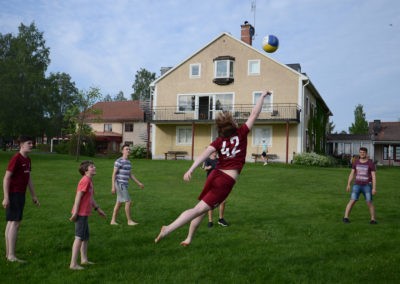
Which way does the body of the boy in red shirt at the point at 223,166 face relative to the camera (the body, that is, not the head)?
away from the camera

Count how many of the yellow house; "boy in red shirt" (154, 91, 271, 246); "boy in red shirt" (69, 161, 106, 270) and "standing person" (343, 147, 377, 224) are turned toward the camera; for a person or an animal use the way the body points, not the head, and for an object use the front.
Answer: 2

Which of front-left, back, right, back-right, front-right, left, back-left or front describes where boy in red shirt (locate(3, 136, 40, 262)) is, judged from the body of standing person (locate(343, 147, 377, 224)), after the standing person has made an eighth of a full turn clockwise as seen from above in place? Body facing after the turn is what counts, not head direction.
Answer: front

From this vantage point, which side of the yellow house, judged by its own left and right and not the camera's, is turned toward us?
front

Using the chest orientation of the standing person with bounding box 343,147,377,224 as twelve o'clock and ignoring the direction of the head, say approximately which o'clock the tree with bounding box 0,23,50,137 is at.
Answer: The tree is roughly at 4 o'clock from the standing person.

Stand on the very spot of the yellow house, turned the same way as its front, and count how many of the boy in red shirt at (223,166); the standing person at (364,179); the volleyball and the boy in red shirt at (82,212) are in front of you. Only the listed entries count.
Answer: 4

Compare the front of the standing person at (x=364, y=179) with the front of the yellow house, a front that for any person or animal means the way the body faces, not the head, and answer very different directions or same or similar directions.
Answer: same or similar directions

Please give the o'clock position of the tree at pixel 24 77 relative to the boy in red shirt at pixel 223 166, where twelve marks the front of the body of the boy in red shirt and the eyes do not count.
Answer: The tree is roughly at 11 o'clock from the boy in red shirt.

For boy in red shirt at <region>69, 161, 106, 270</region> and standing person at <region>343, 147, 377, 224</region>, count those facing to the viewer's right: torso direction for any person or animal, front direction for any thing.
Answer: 1

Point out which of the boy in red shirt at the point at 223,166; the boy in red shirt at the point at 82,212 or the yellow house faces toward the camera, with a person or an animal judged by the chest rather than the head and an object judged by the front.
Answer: the yellow house

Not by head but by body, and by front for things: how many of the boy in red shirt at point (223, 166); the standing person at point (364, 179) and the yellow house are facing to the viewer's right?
0

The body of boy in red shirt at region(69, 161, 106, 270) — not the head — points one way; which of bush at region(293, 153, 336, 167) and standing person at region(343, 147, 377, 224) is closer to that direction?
the standing person

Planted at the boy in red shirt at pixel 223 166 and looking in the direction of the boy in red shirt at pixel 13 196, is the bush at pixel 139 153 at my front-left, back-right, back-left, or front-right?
front-right

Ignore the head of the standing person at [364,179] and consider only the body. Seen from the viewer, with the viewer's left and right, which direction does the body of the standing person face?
facing the viewer

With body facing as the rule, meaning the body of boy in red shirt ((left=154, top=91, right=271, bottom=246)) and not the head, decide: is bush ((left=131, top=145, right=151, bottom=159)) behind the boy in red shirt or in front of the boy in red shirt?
in front

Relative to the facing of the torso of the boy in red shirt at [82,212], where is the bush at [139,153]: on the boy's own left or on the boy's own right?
on the boy's own left

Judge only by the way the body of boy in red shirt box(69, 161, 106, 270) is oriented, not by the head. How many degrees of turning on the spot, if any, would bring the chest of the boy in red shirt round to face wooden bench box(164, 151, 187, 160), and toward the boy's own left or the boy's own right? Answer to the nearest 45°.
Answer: approximately 90° to the boy's own left

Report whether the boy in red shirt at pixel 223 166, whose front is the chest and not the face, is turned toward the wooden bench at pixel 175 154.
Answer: yes

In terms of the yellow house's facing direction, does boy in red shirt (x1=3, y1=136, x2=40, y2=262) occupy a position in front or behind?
in front
